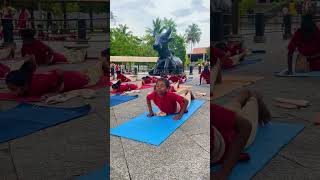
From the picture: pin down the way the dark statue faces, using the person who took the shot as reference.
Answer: facing the viewer and to the left of the viewer

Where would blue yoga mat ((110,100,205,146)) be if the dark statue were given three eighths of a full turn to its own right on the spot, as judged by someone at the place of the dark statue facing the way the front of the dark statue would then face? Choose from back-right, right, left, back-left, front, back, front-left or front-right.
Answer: back
